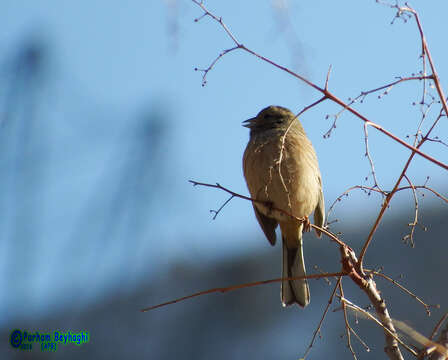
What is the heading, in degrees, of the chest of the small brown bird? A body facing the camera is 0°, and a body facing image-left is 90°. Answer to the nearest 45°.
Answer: approximately 45°
